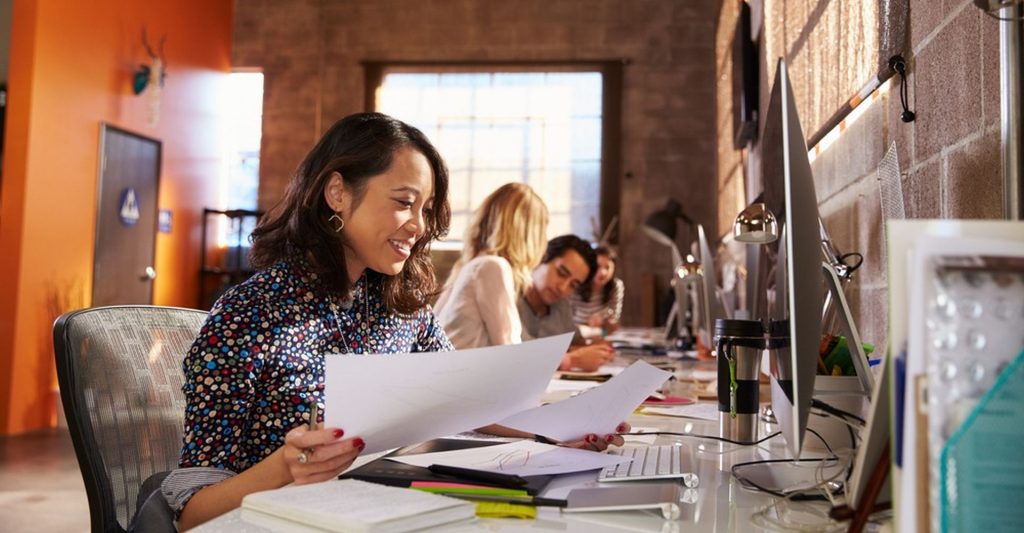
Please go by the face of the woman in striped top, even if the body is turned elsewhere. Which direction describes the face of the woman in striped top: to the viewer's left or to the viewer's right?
to the viewer's left

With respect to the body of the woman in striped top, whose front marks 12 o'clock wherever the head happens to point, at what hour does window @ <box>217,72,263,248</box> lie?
The window is roughly at 4 o'clock from the woman in striped top.

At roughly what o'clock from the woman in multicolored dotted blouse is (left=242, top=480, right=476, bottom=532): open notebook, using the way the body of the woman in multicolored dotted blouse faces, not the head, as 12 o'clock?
The open notebook is roughly at 1 o'clock from the woman in multicolored dotted blouse.

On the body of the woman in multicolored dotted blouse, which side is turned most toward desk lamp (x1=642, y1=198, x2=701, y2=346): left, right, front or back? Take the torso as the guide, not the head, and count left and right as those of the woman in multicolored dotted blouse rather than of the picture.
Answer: left

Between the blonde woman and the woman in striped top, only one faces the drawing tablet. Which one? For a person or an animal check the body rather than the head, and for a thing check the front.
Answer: the woman in striped top

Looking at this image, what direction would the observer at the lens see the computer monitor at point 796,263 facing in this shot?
facing to the left of the viewer

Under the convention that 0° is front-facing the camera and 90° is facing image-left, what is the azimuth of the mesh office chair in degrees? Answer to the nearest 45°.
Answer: approximately 315°

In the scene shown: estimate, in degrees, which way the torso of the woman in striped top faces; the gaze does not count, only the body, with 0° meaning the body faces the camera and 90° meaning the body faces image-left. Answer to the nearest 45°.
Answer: approximately 0°

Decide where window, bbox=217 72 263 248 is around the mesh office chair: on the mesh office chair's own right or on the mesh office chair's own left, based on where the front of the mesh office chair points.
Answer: on the mesh office chair's own left

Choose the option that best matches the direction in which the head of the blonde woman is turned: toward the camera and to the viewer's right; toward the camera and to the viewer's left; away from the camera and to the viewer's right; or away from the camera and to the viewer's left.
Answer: away from the camera and to the viewer's right
